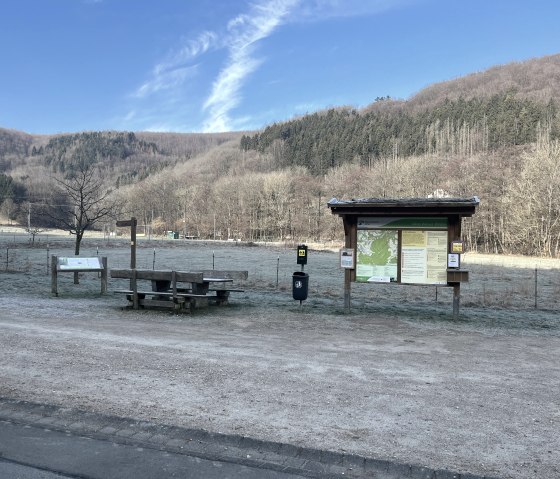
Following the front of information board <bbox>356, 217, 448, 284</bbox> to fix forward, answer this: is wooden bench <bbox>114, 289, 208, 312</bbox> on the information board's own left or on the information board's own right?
on the information board's own right

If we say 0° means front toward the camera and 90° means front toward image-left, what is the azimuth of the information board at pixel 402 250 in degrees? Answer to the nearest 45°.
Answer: approximately 0°

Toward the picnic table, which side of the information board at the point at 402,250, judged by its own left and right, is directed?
right

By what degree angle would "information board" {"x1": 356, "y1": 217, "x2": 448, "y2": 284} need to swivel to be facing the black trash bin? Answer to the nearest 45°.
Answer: approximately 90° to its right
